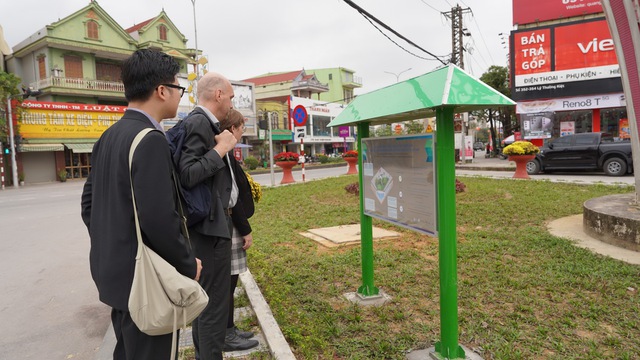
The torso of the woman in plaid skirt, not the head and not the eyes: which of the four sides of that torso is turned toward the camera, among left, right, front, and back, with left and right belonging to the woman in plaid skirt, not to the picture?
right

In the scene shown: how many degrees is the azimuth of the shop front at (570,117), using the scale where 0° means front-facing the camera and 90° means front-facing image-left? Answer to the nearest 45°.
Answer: approximately 0°

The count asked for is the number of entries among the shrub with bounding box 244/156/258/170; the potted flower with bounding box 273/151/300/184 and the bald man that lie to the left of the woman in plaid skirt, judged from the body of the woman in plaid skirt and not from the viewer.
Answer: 2

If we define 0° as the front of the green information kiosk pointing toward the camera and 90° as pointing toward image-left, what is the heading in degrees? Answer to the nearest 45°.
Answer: approximately 45°

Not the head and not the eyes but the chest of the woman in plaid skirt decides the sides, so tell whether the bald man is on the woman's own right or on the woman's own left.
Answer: on the woman's own right
